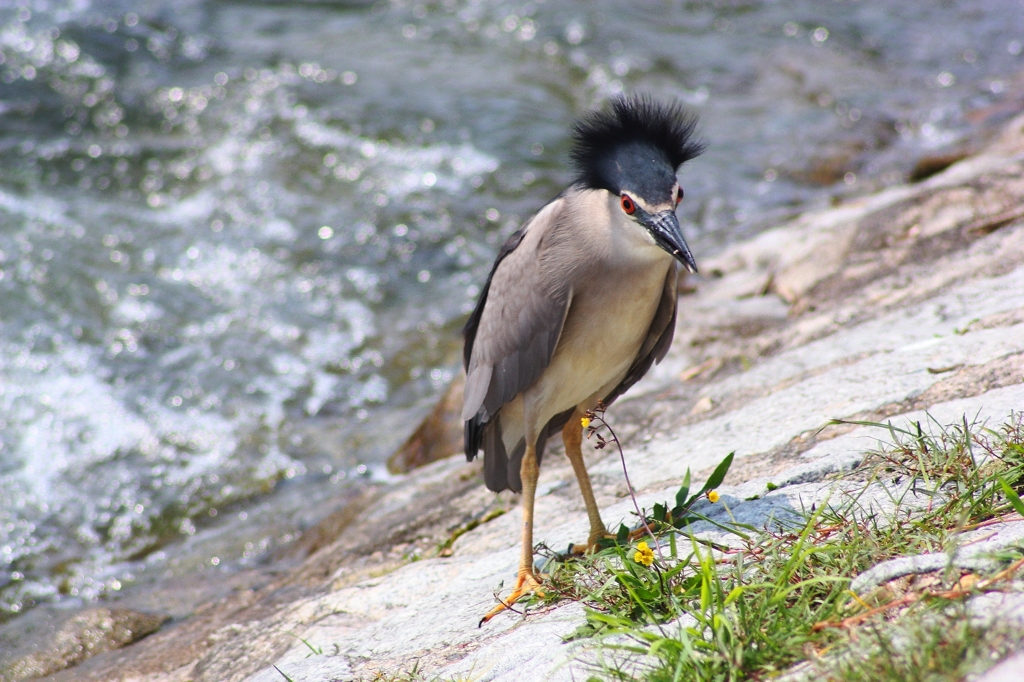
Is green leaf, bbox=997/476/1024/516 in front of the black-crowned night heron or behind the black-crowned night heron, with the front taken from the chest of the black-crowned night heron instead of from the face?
in front

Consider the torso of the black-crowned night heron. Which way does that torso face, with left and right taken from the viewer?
facing the viewer and to the right of the viewer
